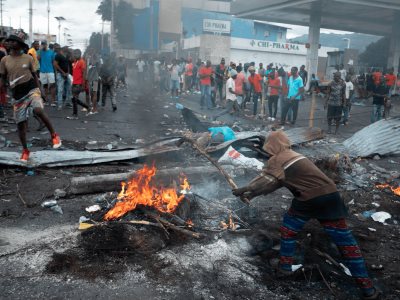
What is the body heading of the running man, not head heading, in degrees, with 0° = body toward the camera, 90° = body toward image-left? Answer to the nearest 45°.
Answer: approximately 0°

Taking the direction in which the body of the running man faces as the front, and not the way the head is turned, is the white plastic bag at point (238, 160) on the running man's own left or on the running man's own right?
on the running man's own left

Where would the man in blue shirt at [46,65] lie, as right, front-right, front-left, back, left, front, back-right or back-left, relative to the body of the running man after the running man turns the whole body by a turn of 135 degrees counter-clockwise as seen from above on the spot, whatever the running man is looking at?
front-left

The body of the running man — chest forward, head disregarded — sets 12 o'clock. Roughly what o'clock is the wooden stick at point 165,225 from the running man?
The wooden stick is roughly at 11 o'clock from the running man.

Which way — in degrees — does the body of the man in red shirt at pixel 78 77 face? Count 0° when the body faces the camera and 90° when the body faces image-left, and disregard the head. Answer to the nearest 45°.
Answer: approximately 45°

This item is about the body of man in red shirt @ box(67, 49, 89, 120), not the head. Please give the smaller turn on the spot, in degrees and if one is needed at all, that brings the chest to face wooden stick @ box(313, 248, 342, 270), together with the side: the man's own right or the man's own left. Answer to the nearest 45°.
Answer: approximately 45° to the man's own left

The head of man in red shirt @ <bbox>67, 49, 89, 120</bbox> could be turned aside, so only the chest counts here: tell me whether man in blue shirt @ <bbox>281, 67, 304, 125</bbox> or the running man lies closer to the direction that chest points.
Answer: the running man

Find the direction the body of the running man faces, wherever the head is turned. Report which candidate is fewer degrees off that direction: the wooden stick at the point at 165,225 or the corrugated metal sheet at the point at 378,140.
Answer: the wooden stick

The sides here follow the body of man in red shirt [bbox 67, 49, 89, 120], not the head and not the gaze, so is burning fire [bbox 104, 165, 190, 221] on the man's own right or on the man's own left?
on the man's own left

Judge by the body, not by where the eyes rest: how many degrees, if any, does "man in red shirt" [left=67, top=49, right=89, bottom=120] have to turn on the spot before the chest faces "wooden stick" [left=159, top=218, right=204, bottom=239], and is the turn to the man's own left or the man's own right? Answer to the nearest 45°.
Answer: approximately 45° to the man's own left

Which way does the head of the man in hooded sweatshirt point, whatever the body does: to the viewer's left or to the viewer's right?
to the viewer's left
